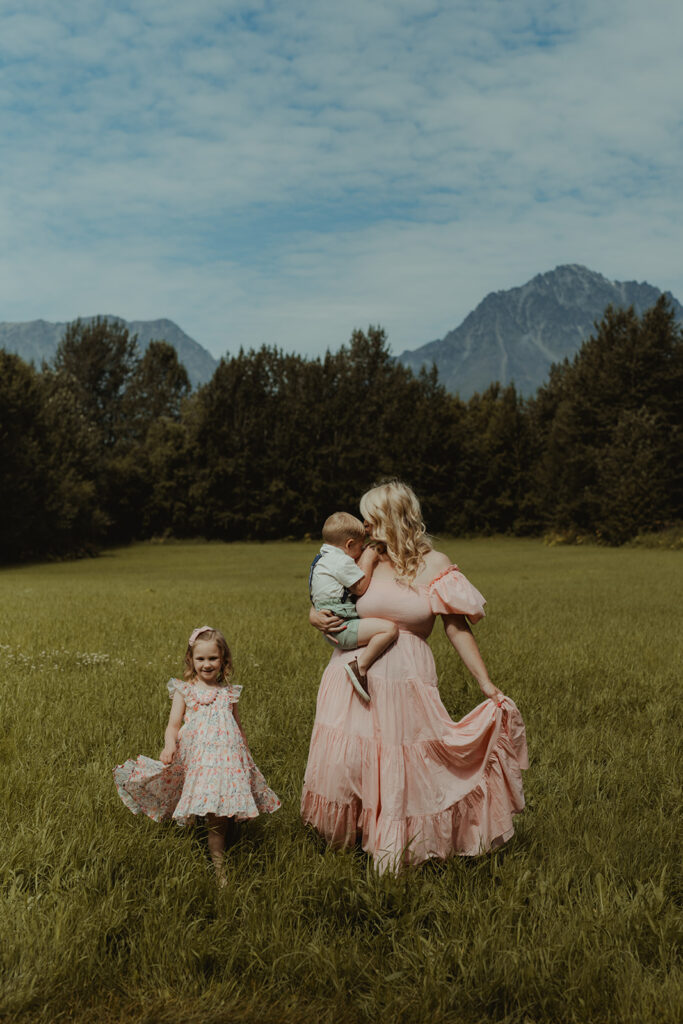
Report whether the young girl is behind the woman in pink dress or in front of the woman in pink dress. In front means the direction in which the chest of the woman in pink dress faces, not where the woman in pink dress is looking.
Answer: in front

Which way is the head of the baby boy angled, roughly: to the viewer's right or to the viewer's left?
to the viewer's right

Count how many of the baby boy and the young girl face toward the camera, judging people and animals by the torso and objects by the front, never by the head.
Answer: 1

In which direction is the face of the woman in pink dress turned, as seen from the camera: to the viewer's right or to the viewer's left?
to the viewer's left

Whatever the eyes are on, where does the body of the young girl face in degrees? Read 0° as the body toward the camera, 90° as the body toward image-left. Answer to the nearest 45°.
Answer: approximately 0°

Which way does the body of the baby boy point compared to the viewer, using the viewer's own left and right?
facing to the right of the viewer

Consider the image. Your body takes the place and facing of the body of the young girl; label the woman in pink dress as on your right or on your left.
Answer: on your left

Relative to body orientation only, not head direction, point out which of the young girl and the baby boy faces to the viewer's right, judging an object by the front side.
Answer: the baby boy
